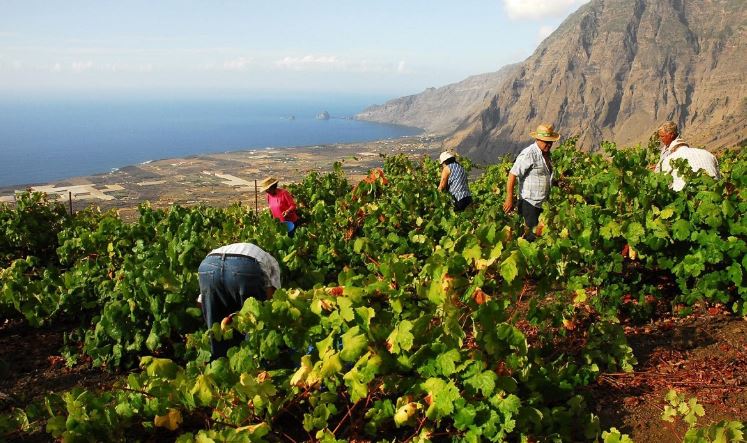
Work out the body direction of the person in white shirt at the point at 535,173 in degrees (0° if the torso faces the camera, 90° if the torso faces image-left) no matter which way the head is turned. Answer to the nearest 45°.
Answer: approximately 315°

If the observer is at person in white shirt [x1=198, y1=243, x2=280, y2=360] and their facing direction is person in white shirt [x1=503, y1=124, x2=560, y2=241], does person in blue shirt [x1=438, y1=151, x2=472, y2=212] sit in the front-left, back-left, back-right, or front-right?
front-left

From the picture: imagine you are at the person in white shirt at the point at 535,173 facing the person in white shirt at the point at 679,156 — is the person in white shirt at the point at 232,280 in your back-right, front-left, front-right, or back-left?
back-right

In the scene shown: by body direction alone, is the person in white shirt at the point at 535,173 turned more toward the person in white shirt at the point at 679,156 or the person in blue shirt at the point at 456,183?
the person in white shirt

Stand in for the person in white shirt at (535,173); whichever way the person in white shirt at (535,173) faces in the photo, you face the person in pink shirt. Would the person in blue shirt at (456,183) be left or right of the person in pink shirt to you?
right

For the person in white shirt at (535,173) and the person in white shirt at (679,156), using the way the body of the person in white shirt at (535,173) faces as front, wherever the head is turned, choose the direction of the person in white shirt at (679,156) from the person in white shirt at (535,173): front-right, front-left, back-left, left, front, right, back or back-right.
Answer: front-left

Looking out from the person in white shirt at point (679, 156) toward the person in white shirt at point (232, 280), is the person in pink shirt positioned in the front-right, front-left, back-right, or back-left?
front-right

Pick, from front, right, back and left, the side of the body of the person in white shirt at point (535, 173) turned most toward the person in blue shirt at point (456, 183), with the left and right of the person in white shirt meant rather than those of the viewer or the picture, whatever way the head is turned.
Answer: back

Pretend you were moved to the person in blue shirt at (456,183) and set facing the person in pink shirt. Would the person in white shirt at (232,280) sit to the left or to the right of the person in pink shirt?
left

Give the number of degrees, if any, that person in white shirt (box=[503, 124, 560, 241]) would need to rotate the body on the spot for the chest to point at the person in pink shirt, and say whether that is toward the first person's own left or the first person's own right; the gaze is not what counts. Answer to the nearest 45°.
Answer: approximately 135° to the first person's own right

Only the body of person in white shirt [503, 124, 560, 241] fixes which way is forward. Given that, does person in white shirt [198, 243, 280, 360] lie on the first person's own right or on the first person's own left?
on the first person's own right
